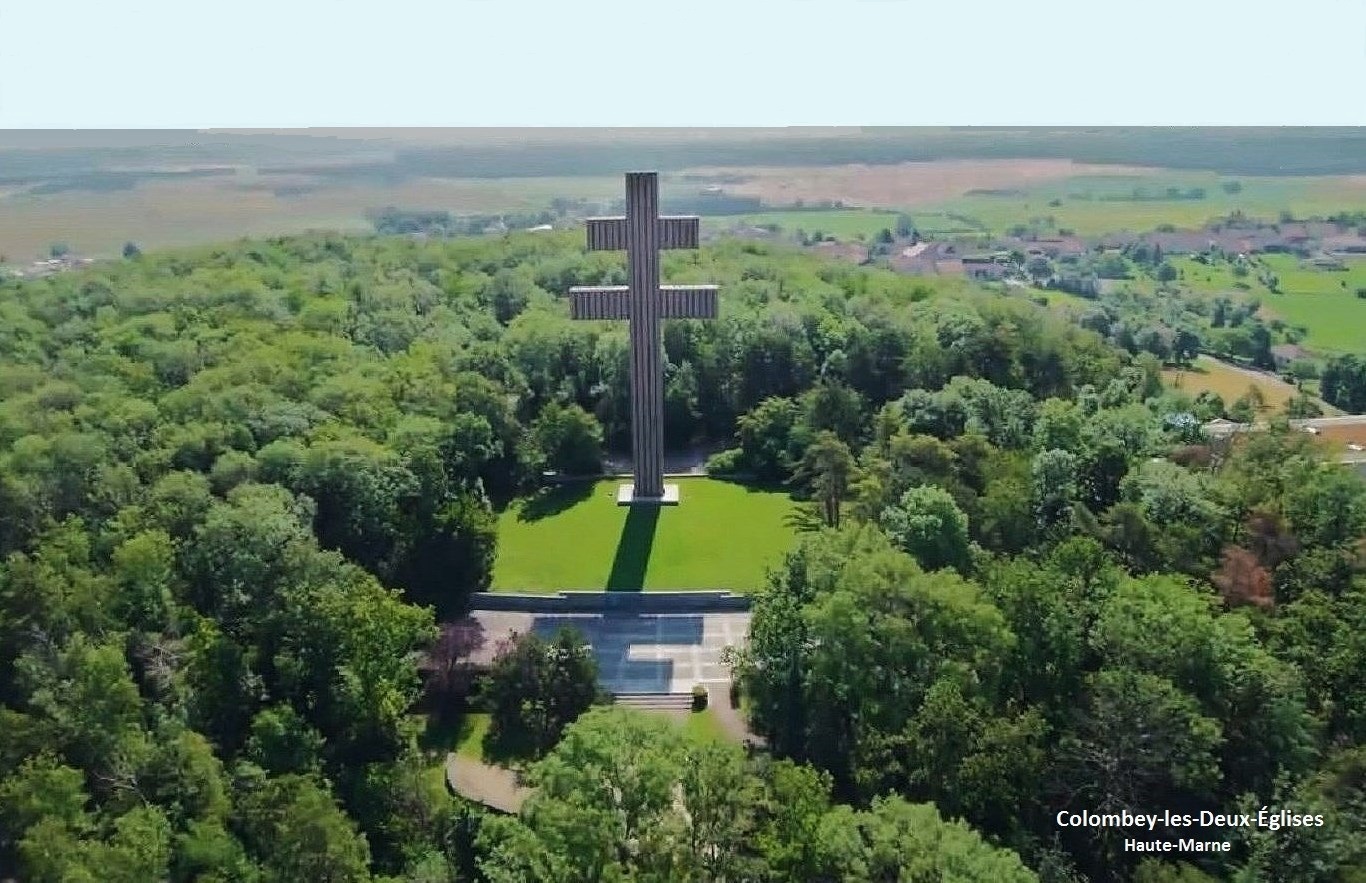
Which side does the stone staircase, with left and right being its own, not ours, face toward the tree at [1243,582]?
left

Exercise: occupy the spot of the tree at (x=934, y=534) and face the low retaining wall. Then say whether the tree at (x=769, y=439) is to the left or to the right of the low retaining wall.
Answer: right

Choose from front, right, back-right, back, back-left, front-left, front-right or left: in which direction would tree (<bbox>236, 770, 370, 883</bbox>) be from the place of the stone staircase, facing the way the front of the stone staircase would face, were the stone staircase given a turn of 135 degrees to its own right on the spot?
left

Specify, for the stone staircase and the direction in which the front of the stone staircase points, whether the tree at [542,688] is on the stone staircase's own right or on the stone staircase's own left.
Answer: on the stone staircase's own right

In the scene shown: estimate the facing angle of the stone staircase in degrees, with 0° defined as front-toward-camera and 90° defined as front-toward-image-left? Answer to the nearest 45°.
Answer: approximately 0°

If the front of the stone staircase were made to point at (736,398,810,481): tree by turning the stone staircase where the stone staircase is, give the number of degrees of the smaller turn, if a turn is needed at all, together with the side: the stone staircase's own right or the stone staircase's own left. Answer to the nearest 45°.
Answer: approximately 180°

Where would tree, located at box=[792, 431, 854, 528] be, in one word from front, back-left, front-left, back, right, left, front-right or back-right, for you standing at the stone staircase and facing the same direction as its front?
back-left

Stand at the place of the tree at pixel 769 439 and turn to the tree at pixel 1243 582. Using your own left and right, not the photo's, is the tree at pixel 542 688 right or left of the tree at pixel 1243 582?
right

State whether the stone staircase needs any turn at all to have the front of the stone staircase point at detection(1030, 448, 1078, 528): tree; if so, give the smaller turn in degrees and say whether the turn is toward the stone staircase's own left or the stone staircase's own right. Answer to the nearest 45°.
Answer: approximately 90° to the stone staircase's own left

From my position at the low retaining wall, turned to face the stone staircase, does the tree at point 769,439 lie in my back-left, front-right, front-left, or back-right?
back-left

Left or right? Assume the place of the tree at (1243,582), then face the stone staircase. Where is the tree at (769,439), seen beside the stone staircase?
right

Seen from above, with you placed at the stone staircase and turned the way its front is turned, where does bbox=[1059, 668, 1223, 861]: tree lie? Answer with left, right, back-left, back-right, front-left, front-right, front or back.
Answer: front-left

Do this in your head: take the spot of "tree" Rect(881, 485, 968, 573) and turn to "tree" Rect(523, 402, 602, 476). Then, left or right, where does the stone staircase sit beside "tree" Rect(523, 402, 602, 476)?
left

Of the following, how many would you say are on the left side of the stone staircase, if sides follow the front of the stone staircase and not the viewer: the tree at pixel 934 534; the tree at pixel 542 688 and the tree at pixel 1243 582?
2

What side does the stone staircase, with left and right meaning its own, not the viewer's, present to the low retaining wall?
back

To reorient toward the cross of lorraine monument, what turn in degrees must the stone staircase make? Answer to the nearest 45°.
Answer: approximately 180°
